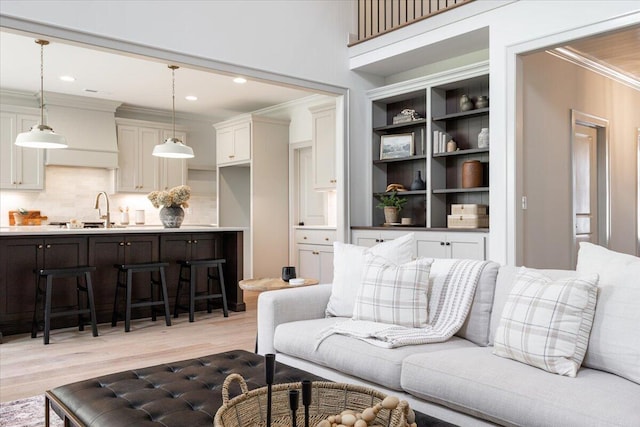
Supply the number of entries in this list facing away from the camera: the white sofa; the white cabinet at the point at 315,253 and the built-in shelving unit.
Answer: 0

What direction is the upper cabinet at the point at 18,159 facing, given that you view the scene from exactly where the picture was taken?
facing the viewer

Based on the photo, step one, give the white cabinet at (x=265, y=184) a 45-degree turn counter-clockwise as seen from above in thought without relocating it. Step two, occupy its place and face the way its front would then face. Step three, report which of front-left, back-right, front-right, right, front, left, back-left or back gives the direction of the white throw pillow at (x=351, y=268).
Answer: front

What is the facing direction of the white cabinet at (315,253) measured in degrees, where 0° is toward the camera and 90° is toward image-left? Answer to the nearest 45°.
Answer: approximately 45°

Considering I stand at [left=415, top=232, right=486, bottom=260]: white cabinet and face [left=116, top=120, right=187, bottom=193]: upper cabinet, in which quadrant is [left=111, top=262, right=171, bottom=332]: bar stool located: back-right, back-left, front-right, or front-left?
front-left

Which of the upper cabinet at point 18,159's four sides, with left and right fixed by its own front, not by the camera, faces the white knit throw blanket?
front

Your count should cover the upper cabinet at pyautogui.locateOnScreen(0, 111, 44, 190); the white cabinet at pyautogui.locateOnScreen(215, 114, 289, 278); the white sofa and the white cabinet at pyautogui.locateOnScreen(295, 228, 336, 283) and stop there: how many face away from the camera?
0

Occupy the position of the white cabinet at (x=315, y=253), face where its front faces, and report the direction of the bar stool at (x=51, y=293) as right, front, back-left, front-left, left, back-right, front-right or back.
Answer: front

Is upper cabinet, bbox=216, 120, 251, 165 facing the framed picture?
no

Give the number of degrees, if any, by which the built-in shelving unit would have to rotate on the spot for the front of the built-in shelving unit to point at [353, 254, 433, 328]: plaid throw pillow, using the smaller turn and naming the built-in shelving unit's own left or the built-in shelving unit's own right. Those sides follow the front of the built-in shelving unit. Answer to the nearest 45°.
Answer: approximately 45° to the built-in shelving unit's own left

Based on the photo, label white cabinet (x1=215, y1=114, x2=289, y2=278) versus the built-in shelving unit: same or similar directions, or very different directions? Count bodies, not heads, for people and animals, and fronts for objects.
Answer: same or similar directions

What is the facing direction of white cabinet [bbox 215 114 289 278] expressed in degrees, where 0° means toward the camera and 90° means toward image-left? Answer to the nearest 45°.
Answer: approximately 45°

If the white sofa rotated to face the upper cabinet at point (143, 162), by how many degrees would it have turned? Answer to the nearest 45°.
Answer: approximately 90° to its right

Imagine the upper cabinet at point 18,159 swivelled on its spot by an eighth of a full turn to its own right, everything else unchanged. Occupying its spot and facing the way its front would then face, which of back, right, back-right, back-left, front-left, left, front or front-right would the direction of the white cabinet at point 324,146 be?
left

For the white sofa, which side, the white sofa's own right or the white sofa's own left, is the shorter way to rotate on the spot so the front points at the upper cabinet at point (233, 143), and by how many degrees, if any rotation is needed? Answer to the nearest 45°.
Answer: approximately 90° to the white sofa's own right

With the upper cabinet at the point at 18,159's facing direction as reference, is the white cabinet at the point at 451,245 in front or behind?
in front

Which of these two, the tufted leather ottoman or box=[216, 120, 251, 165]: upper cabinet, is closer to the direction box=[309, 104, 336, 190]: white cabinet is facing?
the tufted leather ottoman

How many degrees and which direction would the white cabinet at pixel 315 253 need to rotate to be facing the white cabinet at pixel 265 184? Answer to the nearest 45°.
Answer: approximately 90° to its right
